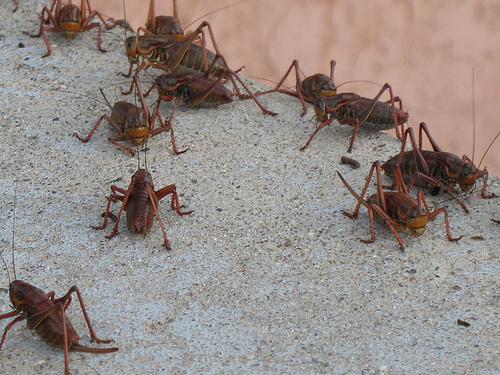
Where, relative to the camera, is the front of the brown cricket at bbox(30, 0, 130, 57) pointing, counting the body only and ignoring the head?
toward the camera

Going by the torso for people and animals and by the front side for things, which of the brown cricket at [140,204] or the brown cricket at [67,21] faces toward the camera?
the brown cricket at [67,21]

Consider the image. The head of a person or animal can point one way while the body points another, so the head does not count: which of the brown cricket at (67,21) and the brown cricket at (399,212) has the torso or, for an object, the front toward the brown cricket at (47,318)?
the brown cricket at (67,21)

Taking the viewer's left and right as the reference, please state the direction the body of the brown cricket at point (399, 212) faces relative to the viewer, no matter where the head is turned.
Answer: facing the viewer and to the right of the viewer

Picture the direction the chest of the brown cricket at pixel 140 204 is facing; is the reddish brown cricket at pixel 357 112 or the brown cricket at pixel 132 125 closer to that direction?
the brown cricket

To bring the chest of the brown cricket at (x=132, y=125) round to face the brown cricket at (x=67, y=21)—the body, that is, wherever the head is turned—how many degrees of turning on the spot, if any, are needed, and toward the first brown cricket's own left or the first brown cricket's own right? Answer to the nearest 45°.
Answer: approximately 135° to the first brown cricket's own left

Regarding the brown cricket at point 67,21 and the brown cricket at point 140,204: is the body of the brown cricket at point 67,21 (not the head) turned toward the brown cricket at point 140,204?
yes

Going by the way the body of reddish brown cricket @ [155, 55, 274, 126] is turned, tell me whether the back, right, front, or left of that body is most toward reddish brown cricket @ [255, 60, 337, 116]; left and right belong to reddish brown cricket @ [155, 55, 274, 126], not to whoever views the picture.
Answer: back

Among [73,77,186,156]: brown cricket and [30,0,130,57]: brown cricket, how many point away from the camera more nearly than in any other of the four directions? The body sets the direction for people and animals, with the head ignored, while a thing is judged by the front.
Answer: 0

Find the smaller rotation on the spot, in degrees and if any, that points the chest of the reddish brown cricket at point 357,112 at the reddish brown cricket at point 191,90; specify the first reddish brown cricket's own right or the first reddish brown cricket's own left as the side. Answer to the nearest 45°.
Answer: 0° — it already faces it

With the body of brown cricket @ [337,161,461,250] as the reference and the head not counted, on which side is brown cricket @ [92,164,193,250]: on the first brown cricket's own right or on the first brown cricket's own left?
on the first brown cricket's own right

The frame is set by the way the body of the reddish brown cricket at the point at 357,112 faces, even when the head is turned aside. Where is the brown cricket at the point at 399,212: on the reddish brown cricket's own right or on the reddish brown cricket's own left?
on the reddish brown cricket's own left

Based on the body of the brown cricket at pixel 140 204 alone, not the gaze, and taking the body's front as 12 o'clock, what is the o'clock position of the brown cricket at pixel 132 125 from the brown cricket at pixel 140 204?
the brown cricket at pixel 132 125 is roughly at 12 o'clock from the brown cricket at pixel 140 204.

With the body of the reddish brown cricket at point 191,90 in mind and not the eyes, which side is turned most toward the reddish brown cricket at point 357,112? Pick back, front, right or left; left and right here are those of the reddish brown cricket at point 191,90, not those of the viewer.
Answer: back

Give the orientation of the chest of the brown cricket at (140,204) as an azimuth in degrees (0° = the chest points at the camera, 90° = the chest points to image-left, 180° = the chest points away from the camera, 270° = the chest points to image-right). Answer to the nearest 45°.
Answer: approximately 180°

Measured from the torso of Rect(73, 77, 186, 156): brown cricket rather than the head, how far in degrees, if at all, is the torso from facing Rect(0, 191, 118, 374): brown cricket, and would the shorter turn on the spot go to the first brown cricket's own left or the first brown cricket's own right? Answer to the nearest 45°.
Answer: approximately 45° to the first brown cricket's own right

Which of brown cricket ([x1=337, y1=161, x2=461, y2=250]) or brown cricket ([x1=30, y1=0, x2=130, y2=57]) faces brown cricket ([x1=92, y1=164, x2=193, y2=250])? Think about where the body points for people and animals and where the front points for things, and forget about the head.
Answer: brown cricket ([x1=30, y1=0, x2=130, y2=57])

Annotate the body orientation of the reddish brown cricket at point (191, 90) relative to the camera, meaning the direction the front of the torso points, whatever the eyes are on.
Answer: to the viewer's left

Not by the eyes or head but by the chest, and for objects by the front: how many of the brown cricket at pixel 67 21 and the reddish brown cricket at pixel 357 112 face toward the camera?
1
